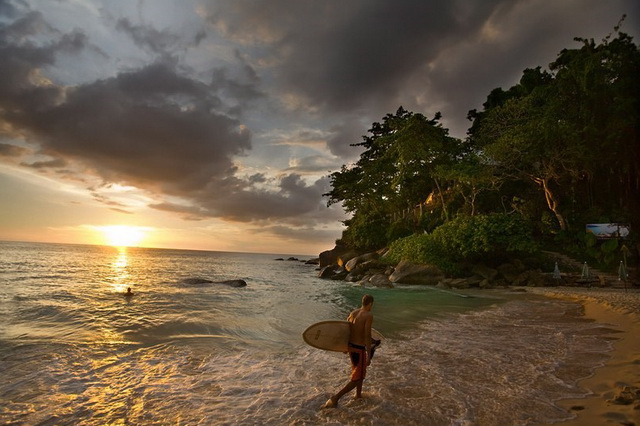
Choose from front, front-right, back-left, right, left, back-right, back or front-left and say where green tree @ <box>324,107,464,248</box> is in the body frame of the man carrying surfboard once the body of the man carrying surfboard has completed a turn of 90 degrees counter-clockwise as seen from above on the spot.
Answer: front-right

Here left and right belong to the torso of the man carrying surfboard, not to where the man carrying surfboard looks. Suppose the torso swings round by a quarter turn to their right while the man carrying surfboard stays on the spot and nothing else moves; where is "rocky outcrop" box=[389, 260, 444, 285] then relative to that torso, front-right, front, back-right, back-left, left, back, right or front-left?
back-left

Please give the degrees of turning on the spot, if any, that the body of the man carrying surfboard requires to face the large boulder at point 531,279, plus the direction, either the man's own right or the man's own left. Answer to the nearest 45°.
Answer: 0° — they already face it

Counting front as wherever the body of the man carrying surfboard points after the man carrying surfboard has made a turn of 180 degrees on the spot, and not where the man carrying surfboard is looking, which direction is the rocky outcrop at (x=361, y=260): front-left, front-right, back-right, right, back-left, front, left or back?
back-right

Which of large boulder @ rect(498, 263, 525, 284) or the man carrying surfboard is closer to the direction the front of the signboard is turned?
the man carrying surfboard

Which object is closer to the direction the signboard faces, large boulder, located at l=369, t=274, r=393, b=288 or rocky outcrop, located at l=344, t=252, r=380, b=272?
the large boulder

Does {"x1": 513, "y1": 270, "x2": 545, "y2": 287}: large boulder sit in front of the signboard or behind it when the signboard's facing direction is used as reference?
in front

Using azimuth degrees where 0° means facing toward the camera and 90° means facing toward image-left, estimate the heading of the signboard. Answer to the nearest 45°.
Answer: approximately 0°

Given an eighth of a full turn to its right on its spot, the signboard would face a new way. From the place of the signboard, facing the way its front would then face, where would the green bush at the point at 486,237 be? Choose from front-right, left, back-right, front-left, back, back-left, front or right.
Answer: front

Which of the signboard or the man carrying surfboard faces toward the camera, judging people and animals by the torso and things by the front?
the signboard

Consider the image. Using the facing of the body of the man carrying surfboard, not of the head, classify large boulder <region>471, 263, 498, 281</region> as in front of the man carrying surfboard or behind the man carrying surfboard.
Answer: in front

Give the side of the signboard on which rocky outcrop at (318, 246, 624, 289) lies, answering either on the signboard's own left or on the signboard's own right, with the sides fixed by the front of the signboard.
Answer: on the signboard's own right

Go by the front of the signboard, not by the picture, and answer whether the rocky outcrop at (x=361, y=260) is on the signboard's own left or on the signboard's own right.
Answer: on the signboard's own right

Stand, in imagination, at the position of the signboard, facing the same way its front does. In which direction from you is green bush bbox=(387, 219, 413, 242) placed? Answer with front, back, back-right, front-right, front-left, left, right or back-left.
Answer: right

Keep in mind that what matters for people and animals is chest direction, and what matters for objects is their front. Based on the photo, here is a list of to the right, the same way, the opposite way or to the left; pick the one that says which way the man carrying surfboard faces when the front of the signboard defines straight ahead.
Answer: the opposite way

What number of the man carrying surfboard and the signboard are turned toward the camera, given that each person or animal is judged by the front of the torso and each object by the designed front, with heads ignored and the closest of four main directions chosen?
1
